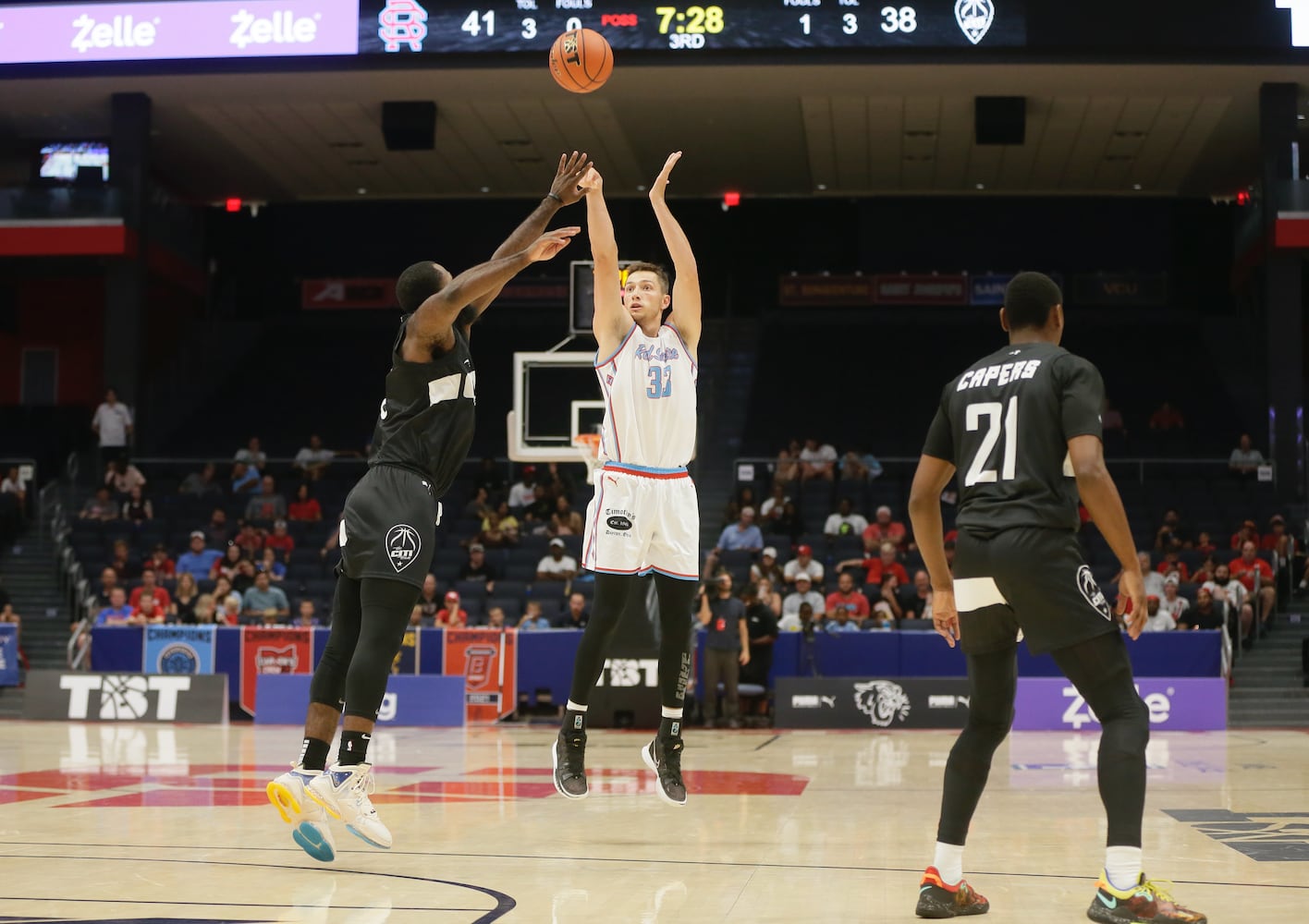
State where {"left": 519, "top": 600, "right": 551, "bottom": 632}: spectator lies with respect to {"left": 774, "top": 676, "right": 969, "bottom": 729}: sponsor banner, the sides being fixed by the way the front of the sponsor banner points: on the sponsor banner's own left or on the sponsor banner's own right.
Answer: on the sponsor banner's own right

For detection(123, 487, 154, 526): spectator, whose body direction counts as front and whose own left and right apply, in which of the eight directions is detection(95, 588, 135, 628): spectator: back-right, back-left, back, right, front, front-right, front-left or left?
front

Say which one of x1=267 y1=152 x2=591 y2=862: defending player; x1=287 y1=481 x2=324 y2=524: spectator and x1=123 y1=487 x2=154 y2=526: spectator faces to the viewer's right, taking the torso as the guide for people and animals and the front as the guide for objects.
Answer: the defending player

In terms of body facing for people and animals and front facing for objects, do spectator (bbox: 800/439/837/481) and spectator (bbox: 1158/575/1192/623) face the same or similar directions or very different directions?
same or similar directions

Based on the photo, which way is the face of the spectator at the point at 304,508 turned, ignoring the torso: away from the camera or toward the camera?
toward the camera

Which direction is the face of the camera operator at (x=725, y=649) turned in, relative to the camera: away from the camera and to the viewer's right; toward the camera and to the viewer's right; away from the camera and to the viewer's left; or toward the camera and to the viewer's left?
toward the camera and to the viewer's left

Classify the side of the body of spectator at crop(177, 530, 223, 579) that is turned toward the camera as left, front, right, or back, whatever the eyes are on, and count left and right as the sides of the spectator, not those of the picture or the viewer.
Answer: front

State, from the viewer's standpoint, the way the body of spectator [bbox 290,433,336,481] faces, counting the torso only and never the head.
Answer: toward the camera

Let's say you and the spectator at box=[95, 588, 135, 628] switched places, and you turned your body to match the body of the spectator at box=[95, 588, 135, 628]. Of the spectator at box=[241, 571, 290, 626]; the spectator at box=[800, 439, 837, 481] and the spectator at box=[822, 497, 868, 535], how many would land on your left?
3

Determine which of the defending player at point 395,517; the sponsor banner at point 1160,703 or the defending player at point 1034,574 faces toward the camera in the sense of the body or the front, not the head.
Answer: the sponsor banner

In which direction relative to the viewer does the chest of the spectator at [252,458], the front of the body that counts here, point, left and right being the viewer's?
facing the viewer

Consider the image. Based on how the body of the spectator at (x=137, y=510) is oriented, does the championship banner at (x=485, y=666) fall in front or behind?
in front

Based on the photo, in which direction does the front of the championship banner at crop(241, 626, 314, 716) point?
toward the camera

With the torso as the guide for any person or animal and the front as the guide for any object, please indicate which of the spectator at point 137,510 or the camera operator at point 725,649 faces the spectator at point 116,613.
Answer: the spectator at point 137,510

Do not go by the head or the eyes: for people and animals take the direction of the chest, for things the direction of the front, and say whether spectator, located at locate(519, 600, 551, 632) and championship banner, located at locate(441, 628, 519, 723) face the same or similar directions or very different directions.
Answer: same or similar directions

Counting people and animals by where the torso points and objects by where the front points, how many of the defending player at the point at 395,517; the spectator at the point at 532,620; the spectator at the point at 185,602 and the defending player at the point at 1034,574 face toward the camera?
2
